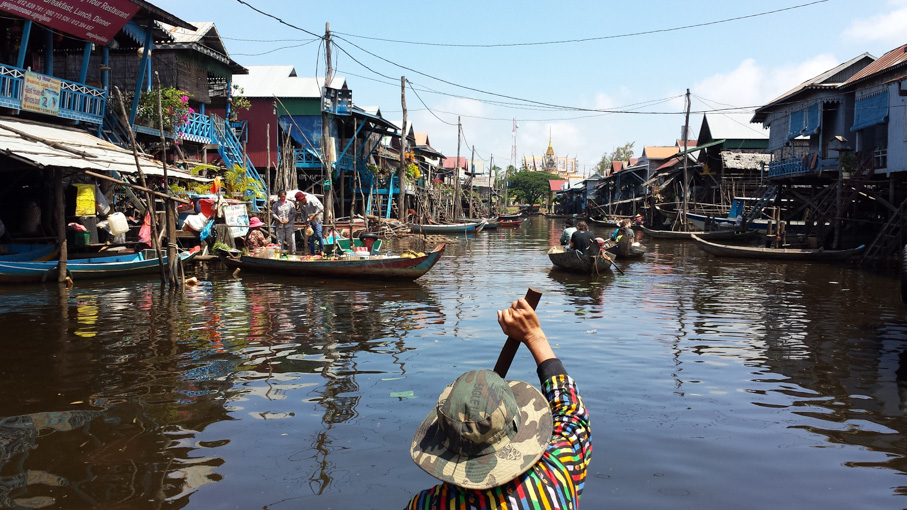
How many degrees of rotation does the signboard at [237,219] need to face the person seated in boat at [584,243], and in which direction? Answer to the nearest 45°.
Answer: approximately 45° to its left

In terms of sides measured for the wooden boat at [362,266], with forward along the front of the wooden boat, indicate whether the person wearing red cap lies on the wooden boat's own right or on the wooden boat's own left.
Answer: on the wooden boat's own left

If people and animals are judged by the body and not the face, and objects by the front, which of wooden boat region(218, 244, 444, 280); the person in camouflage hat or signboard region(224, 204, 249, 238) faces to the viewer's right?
the wooden boat

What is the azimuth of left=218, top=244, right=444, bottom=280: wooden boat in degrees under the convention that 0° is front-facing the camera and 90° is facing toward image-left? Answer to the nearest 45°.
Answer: approximately 270°

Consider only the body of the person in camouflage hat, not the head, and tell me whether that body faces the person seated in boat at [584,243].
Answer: yes

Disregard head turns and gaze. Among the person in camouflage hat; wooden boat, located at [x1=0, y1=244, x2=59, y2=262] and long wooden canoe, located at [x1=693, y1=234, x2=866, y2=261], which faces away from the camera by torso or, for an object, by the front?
the person in camouflage hat

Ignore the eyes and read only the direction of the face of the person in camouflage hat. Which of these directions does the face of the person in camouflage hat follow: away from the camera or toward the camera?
away from the camera

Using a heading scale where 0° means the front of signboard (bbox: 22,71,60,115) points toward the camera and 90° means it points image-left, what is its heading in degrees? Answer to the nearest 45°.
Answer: approximately 315°

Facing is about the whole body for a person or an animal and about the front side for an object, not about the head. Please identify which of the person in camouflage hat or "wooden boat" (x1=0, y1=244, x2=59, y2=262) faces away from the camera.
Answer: the person in camouflage hat

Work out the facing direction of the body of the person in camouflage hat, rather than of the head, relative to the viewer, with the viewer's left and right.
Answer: facing away from the viewer

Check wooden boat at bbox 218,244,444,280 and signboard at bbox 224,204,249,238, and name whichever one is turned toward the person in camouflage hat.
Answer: the signboard
